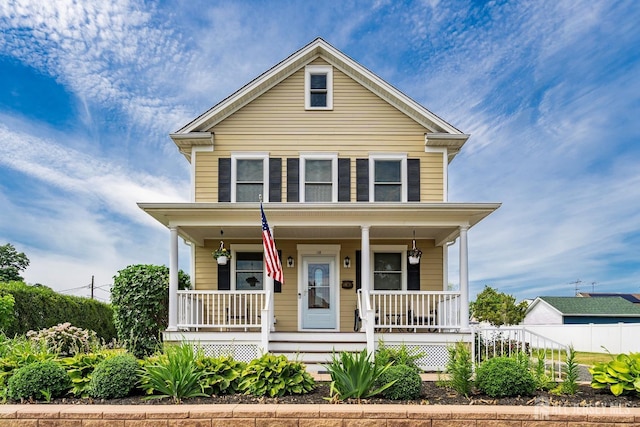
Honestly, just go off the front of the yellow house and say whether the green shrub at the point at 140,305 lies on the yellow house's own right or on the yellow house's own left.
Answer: on the yellow house's own right

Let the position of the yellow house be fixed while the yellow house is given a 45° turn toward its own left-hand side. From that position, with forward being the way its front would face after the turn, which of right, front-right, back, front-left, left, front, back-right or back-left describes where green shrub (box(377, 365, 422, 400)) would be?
front-right

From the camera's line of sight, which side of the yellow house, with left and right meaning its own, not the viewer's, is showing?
front

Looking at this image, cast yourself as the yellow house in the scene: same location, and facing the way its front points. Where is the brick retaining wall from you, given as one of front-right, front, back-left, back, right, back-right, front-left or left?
front

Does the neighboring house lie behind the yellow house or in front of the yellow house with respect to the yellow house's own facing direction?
behind

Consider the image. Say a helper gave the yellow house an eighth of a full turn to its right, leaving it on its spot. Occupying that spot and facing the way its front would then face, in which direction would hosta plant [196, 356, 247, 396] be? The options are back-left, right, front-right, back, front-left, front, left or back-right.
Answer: front-left

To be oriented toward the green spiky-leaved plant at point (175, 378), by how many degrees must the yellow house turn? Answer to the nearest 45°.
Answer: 0° — it already faces it

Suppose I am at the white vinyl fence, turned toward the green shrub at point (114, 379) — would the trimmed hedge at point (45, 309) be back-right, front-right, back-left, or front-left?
front-right

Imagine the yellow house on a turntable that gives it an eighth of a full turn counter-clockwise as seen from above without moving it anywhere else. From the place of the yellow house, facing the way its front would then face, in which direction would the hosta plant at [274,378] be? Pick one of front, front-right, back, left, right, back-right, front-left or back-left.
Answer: front-right

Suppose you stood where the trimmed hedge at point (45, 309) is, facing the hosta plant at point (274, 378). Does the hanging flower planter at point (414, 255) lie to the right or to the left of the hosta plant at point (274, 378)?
left

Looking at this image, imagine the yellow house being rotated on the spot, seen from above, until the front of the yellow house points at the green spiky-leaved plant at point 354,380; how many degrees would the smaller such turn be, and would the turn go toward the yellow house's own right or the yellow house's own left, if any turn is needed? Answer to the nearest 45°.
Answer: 0° — it already faces it

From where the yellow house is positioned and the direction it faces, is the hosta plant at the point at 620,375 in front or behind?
in front
